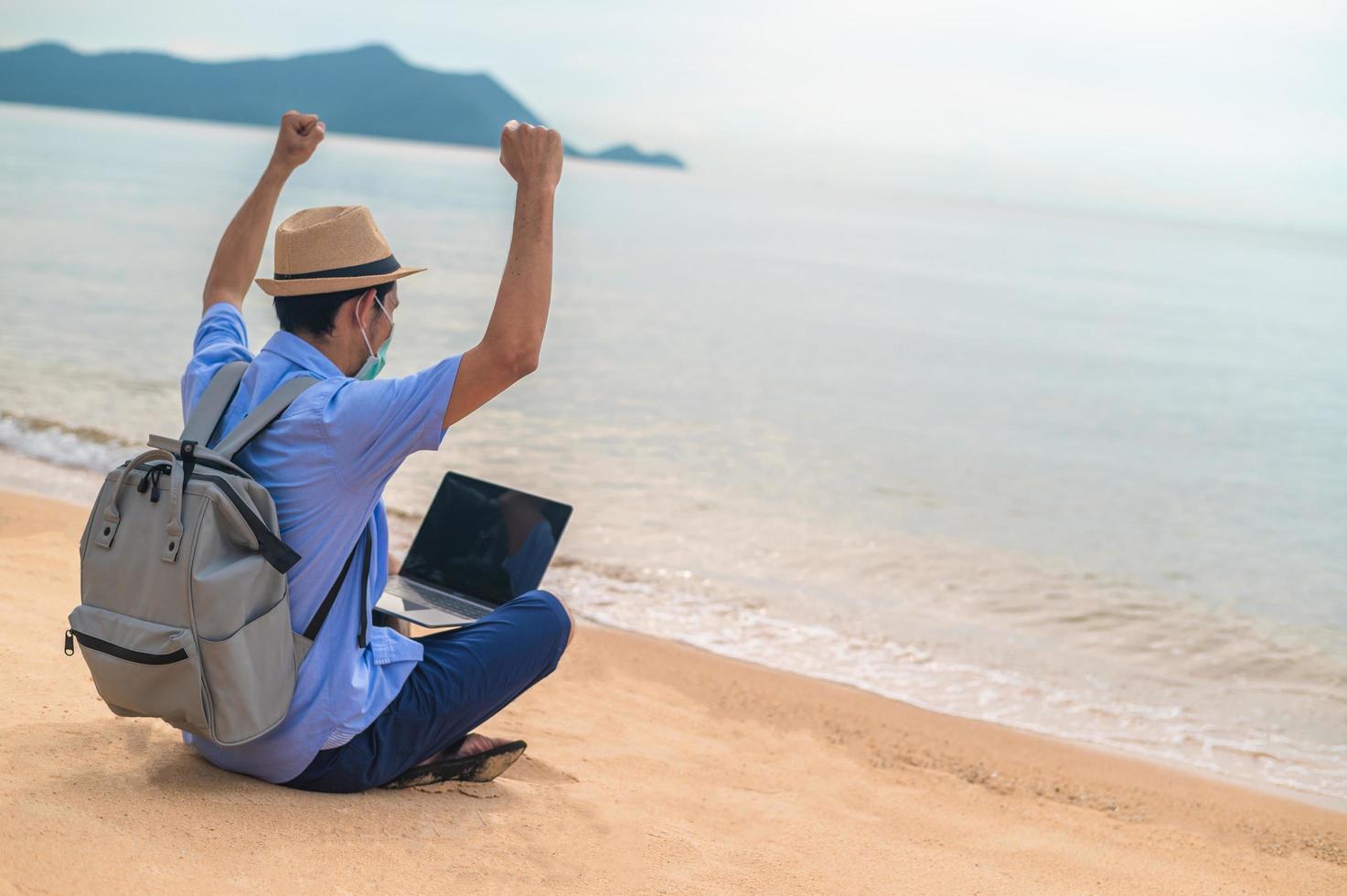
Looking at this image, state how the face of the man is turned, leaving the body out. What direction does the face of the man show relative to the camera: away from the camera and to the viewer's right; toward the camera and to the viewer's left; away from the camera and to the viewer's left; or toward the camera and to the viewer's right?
away from the camera and to the viewer's right

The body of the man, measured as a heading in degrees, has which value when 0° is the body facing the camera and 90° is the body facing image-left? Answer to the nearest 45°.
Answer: approximately 225°
